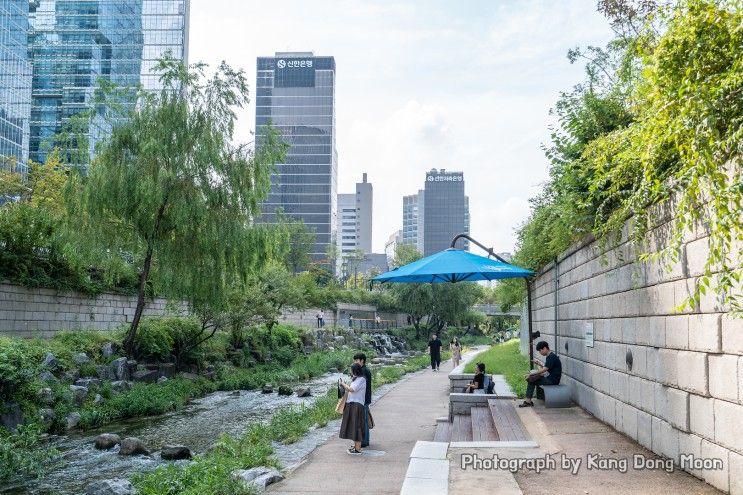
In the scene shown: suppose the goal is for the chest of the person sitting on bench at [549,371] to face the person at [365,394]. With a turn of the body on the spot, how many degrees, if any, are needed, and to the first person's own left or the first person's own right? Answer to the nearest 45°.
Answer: approximately 45° to the first person's own left

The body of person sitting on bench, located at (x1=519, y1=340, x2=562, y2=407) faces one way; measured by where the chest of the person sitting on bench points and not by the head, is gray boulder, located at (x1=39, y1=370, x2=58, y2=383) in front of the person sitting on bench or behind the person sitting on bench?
in front

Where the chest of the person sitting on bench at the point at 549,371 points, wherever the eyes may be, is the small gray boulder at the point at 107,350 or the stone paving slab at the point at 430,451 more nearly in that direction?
the small gray boulder

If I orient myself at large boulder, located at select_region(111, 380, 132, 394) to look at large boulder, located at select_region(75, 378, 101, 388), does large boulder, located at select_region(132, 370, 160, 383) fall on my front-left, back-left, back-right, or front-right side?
back-right

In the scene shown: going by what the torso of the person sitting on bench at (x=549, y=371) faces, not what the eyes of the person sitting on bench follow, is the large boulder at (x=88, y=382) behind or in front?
in front

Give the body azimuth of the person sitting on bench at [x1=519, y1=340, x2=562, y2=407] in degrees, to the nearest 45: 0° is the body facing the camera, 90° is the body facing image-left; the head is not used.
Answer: approximately 90°

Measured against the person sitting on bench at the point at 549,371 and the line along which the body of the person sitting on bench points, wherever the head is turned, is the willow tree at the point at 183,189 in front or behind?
in front

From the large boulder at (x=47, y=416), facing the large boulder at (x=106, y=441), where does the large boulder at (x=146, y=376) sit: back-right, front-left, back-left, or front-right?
back-left
